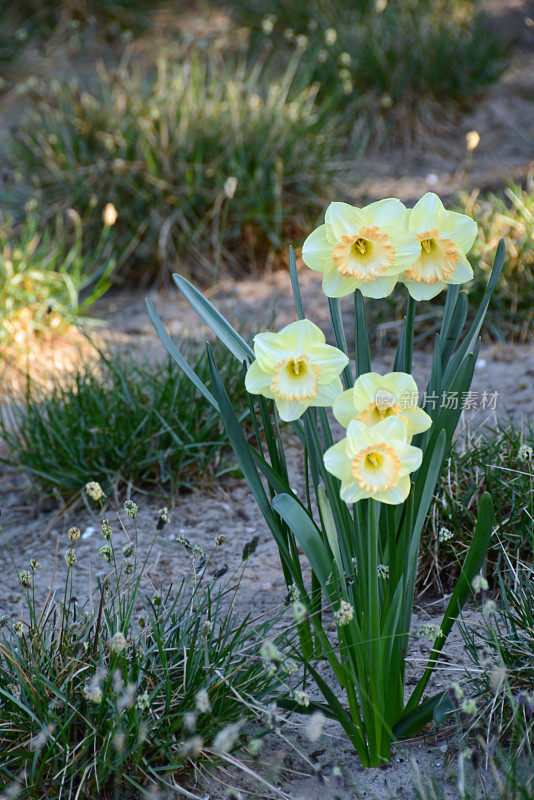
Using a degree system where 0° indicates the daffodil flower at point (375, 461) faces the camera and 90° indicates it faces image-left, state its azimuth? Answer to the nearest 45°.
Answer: approximately 0°

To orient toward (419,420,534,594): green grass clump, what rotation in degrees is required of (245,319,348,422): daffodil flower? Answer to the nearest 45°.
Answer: approximately 135° to its left
